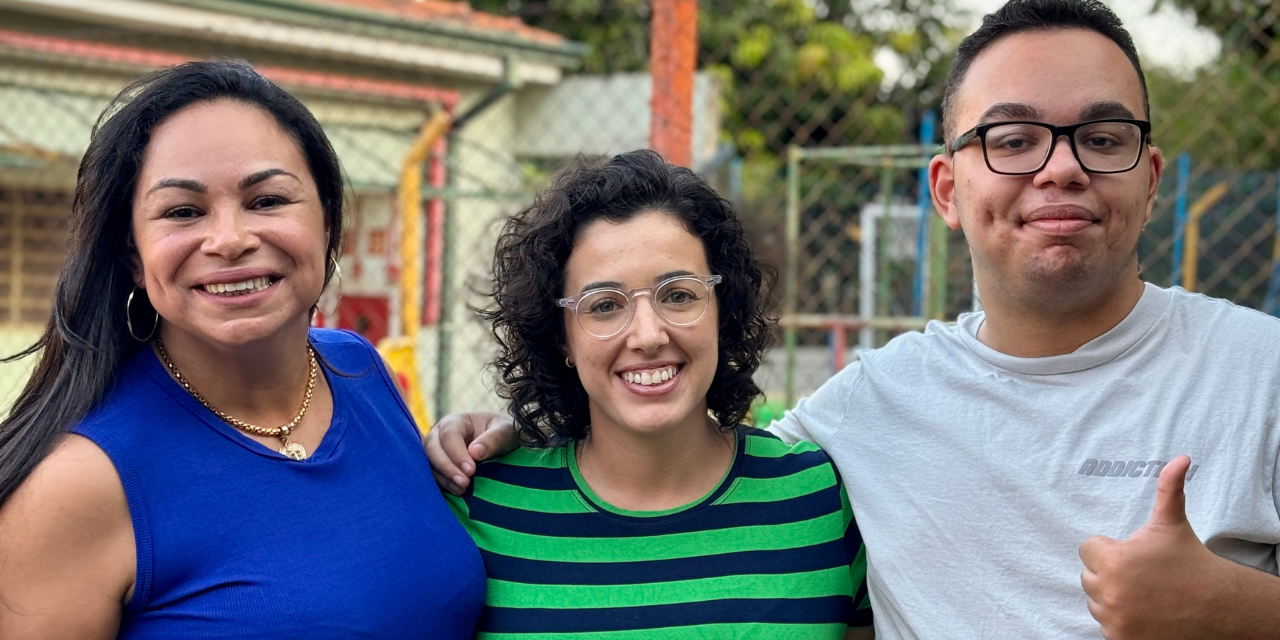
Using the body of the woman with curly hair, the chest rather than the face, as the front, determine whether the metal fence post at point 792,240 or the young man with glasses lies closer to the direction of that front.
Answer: the young man with glasses

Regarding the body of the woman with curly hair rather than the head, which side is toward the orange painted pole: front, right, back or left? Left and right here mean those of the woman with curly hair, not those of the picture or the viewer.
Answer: back

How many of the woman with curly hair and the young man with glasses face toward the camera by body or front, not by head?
2

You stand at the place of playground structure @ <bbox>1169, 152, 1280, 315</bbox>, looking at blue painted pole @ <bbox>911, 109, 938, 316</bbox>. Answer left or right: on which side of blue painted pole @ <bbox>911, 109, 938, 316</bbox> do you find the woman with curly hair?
left

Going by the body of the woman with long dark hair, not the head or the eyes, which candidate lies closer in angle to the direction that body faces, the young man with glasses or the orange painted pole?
the young man with glasses

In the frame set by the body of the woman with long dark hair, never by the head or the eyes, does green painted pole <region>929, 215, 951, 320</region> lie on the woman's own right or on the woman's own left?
on the woman's own left

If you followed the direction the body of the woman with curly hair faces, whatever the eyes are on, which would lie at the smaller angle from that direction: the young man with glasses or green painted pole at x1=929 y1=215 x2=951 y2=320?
the young man with glasses

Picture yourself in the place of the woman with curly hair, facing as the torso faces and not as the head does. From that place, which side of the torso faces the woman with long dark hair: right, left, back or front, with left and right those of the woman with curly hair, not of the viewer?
right

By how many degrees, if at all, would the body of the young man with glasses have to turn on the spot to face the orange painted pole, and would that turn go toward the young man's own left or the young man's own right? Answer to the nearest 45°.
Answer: approximately 135° to the young man's own right

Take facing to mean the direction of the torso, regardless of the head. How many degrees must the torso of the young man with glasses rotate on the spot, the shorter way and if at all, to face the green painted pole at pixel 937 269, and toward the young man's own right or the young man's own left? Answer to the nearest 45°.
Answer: approximately 180°

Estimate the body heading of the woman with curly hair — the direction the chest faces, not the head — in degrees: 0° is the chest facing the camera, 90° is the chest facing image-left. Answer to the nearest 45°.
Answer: approximately 0°

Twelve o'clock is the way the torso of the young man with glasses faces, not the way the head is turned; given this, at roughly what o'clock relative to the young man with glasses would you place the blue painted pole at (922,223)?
The blue painted pole is roughly at 6 o'clock from the young man with glasses.

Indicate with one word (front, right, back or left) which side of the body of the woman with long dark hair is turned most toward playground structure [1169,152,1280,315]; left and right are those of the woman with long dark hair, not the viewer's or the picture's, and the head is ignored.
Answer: left

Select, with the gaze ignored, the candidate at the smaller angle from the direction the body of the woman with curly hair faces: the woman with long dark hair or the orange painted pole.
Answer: the woman with long dark hair

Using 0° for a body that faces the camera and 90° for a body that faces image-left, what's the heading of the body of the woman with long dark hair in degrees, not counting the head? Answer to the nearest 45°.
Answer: approximately 315°
